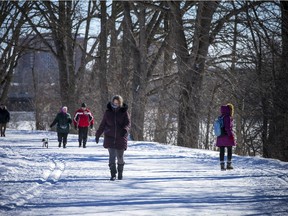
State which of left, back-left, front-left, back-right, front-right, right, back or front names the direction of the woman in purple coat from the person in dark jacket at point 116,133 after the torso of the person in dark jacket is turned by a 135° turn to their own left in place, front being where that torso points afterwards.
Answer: front

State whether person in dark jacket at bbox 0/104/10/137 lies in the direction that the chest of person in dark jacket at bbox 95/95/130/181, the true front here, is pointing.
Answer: no

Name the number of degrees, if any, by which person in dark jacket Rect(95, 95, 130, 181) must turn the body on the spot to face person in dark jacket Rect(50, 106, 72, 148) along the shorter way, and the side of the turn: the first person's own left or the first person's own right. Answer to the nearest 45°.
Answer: approximately 180°

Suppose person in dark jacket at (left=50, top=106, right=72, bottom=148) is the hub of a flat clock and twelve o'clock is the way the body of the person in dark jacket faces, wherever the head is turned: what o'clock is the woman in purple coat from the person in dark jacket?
The woman in purple coat is roughly at 11 o'clock from the person in dark jacket.

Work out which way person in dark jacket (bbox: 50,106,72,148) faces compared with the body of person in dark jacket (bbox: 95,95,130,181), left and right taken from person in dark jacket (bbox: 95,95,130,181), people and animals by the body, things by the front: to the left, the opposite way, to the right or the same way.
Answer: the same way

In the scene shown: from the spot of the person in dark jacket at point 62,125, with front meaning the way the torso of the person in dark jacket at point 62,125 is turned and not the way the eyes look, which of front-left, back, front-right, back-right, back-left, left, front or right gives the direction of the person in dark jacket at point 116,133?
front

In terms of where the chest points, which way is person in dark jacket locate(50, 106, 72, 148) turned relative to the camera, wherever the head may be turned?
toward the camera

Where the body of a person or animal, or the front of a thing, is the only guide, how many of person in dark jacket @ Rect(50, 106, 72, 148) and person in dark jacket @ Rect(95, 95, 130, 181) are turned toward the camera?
2
